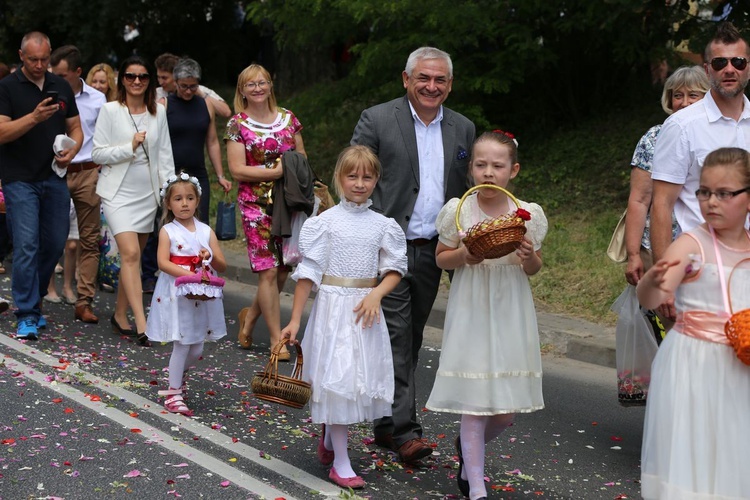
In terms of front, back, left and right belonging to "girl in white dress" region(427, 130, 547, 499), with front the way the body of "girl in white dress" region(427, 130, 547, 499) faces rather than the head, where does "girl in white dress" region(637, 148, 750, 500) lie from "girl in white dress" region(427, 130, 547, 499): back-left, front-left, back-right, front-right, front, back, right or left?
front-left

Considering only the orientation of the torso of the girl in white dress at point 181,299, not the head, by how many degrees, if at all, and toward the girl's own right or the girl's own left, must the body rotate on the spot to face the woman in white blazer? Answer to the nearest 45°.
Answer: approximately 135° to the girl's own left

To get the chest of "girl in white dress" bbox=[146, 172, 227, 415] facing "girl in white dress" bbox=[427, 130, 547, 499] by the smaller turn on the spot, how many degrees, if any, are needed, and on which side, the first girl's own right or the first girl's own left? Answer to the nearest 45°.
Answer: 0° — they already face them

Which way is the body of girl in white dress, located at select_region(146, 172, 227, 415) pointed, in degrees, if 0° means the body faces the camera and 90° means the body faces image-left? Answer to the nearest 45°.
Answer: approximately 315°

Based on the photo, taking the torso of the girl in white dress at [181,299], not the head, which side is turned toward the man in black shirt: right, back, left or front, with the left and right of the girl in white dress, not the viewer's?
back
